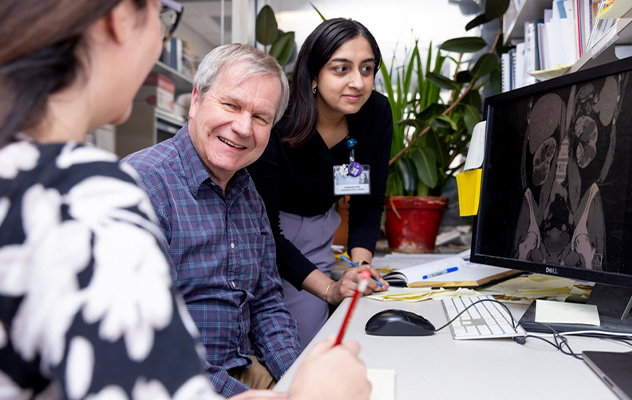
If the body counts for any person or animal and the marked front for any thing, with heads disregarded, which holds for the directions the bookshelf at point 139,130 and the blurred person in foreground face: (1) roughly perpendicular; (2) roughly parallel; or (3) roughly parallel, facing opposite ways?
roughly perpendicular

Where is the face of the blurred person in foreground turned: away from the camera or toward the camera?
away from the camera

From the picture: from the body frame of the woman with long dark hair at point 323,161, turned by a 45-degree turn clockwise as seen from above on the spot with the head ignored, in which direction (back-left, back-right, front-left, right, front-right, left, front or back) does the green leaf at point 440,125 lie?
back-left

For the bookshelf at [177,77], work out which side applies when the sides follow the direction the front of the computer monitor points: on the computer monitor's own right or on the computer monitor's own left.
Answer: on the computer monitor's own right

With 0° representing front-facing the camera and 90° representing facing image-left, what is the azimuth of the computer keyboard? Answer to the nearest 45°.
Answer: approximately 90°

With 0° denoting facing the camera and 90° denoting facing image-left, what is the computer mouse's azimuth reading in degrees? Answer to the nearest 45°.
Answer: approximately 270°
